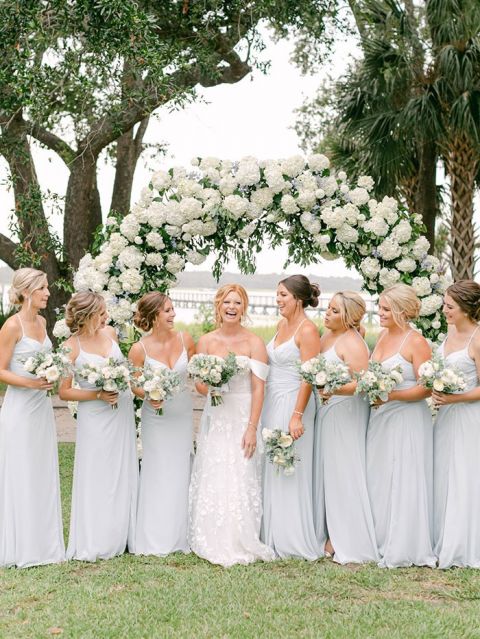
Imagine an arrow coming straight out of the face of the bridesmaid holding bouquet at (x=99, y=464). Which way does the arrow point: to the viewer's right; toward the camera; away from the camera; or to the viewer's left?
to the viewer's right

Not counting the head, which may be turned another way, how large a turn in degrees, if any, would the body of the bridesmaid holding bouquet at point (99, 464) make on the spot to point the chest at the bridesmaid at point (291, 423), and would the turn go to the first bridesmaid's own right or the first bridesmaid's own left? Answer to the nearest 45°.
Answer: approximately 45° to the first bridesmaid's own left

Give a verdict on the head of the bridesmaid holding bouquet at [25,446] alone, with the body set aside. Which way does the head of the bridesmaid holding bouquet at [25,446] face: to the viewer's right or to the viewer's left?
to the viewer's right

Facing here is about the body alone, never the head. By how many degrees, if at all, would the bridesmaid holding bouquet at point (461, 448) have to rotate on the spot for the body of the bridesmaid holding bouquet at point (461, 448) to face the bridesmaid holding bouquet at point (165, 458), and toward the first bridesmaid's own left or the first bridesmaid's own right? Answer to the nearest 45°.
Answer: approximately 45° to the first bridesmaid's own right

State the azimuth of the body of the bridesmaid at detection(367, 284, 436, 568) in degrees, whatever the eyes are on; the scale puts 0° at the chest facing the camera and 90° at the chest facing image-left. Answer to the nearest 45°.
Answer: approximately 45°

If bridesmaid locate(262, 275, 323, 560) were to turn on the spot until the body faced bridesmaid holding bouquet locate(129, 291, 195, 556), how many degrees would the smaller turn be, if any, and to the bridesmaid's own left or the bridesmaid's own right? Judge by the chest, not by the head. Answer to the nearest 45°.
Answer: approximately 45° to the bridesmaid's own right

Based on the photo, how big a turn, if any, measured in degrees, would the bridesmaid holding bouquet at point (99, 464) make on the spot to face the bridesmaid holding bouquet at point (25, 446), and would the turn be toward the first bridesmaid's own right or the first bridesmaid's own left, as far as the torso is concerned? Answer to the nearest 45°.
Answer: approximately 135° to the first bridesmaid's own right

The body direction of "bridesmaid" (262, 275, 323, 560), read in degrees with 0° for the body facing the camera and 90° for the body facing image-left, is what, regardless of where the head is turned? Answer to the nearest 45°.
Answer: approximately 45°
